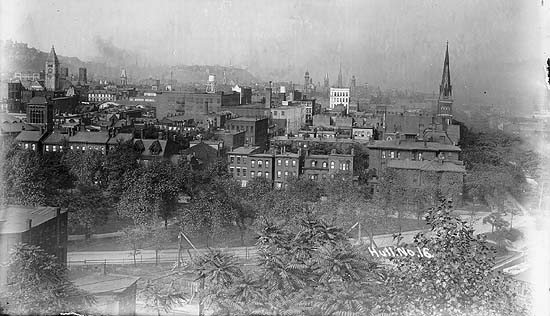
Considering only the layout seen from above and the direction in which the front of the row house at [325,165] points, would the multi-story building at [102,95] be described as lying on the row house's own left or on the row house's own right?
on the row house's own right

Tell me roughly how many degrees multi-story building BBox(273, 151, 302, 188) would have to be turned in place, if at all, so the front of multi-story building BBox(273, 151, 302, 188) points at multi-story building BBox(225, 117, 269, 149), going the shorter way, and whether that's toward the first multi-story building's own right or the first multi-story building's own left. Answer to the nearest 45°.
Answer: approximately 180°

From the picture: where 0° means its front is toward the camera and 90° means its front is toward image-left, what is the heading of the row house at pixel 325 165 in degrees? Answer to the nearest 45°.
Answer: approximately 0°

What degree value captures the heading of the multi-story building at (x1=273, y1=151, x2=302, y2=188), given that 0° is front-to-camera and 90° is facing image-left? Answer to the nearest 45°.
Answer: approximately 0°

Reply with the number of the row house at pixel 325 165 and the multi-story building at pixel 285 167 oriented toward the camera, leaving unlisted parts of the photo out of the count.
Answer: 2

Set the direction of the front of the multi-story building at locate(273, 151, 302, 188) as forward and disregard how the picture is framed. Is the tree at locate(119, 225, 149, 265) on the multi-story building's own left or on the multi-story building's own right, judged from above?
on the multi-story building's own right

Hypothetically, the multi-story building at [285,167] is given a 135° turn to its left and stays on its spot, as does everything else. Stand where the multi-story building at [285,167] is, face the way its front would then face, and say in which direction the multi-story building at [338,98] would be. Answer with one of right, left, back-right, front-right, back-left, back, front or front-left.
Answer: front-left

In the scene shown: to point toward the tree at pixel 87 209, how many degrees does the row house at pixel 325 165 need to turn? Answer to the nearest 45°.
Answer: approximately 45° to its right
